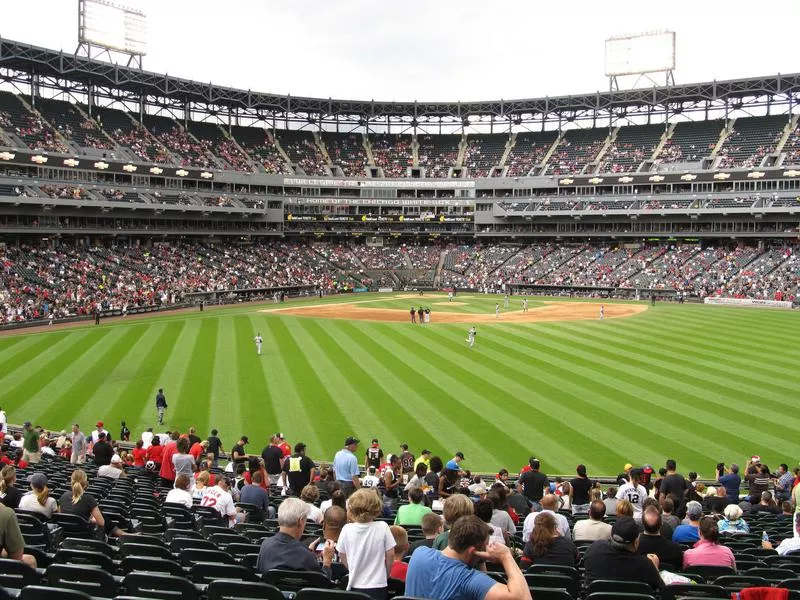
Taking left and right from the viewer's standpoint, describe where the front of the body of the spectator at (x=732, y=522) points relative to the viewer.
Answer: facing away from the viewer

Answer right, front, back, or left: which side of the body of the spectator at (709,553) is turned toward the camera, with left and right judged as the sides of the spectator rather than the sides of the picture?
back

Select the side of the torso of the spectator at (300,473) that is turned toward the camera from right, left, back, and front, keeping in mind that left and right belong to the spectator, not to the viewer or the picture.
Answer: back

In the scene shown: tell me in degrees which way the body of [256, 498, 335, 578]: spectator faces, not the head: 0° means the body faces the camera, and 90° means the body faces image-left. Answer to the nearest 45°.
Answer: approximately 225°

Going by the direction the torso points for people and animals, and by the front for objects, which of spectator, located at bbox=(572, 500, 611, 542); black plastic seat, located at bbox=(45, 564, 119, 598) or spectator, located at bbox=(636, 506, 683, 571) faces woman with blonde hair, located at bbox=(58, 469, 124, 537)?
the black plastic seat

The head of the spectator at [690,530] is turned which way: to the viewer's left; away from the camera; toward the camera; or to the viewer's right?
away from the camera

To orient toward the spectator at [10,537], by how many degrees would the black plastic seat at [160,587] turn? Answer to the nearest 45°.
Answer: approximately 45° to its left

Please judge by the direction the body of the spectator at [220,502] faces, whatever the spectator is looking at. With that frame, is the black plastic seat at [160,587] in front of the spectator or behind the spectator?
behind

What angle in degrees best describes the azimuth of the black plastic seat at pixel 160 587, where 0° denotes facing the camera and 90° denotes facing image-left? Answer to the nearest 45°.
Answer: approximately 180°

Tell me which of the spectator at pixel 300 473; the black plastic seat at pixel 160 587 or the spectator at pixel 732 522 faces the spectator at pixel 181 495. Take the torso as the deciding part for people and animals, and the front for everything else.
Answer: the black plastic seat

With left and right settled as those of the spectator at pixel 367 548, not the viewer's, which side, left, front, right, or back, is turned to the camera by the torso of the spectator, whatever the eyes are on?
back

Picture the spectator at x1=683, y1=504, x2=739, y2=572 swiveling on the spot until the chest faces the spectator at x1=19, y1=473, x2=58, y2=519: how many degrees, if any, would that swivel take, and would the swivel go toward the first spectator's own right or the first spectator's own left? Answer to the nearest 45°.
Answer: approximately 90° to the first spectator's own left

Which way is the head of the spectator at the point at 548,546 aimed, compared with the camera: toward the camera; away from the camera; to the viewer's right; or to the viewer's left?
away from the camera

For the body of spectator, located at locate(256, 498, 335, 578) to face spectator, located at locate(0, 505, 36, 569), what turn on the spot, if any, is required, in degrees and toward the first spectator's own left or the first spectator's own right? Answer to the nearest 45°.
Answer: approximately 135° to the first spectator's own left

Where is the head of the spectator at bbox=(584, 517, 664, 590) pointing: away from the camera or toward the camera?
away from the camera
